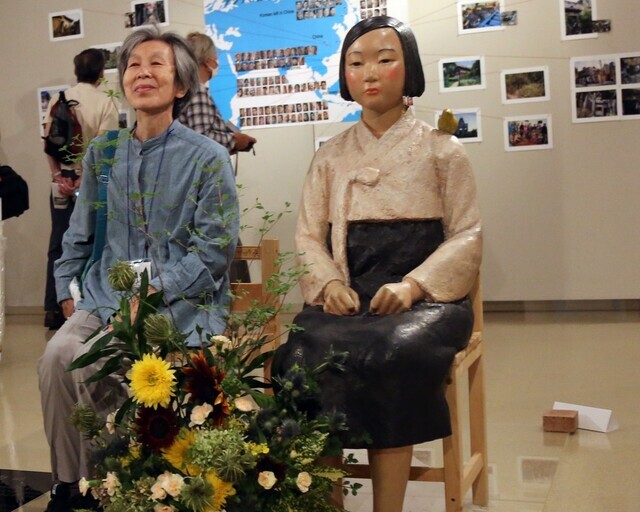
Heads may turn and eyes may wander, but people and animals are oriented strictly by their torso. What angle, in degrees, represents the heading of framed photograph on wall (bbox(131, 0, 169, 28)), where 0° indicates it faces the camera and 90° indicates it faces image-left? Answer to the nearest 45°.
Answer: approximately 0°

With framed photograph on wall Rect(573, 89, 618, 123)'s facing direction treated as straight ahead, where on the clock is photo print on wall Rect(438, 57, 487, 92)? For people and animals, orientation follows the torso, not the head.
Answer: The photo print on wall is roughly at 3 o'clock from the framed photograph on wall.

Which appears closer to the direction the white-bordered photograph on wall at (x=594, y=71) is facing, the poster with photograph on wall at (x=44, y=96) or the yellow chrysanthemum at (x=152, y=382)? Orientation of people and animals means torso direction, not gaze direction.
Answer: the yellow chrysanthemum

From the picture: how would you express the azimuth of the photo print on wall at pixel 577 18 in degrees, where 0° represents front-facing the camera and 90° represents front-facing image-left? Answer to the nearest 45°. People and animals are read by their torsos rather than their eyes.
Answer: approximately 0°

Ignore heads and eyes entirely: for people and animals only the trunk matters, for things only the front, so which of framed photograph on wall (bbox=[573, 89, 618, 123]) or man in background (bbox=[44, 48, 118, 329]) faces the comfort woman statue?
the framed photograph on wall

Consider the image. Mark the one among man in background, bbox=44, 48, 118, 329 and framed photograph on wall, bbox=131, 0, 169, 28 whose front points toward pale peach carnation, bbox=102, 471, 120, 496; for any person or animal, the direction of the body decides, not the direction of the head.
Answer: the framed photograph on wall

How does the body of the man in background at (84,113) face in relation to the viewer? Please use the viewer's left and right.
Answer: facing away from the viewer

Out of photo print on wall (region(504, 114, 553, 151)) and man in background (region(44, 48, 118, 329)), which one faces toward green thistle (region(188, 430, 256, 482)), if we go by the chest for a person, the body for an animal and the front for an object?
the photo print on wall
